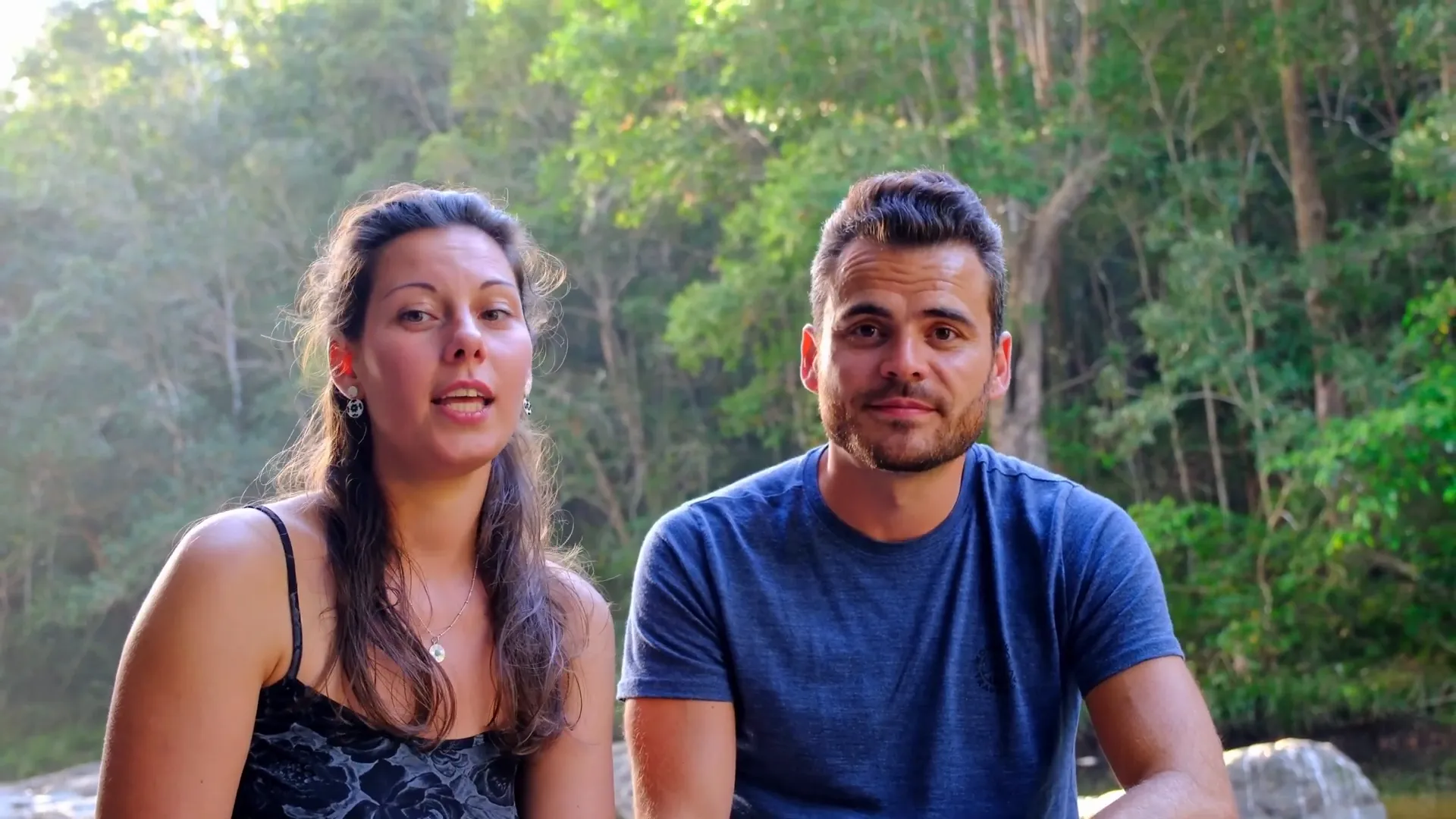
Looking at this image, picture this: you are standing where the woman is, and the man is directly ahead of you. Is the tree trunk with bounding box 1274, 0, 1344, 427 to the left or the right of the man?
left

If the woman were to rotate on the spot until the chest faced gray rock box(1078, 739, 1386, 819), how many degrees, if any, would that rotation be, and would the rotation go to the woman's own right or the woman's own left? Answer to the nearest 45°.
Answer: approximately 90° to the woman's own left

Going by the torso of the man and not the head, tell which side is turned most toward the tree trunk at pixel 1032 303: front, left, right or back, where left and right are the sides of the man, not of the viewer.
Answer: back

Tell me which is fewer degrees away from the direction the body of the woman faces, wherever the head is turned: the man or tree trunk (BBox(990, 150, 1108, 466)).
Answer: the man

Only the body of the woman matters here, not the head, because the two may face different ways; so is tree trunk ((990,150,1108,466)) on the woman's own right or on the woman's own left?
on the woman's own left

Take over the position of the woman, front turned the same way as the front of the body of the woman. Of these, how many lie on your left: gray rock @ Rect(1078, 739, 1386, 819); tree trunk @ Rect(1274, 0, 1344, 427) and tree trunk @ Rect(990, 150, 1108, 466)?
3

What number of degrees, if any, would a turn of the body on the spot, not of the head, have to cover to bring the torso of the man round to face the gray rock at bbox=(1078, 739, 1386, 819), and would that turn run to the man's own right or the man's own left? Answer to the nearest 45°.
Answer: approximately 180°

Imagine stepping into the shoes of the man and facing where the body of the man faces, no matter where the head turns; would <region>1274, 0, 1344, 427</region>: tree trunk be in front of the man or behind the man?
behind

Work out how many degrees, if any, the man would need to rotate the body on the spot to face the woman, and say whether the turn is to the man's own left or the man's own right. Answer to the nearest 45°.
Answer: approximately 45° to the man's own right
